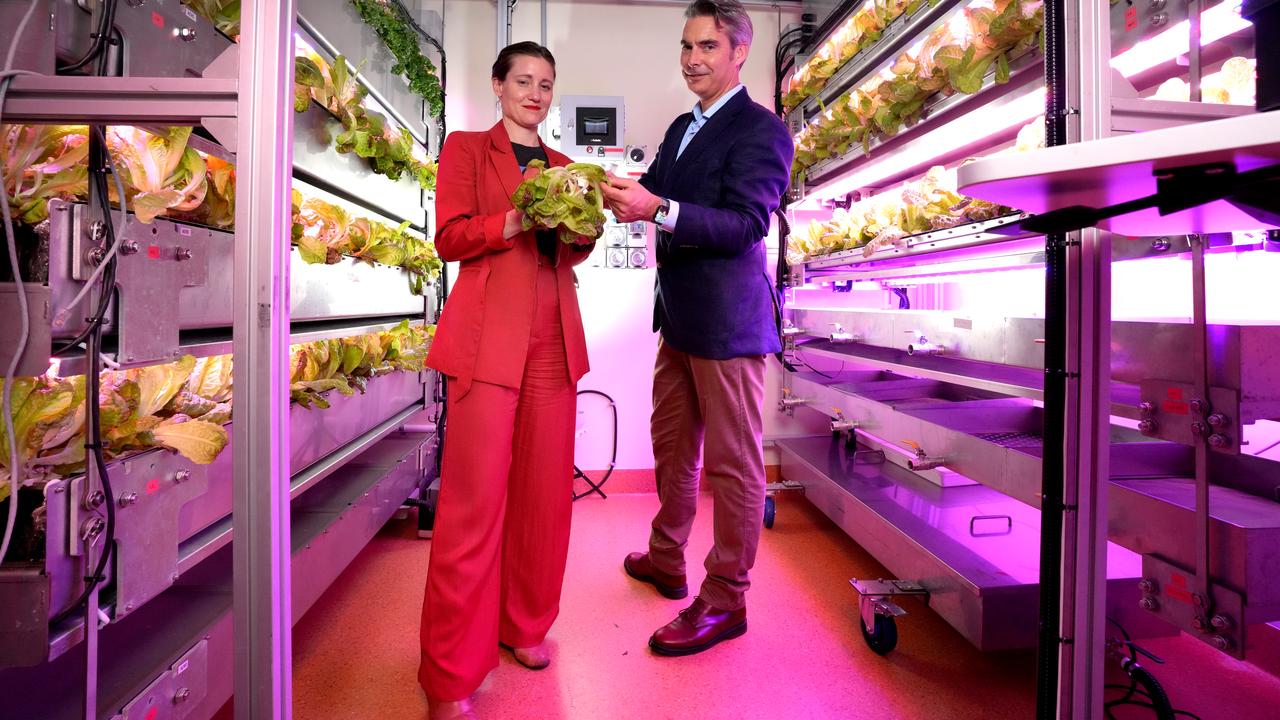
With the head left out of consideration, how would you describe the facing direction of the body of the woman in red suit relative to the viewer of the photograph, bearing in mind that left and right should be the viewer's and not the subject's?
facing the viewer and to the right of the viewer

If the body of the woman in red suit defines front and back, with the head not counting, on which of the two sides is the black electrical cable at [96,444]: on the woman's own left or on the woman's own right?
on the woman's own right

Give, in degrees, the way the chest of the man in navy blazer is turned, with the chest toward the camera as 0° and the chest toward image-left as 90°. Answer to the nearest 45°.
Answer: approximately 45°

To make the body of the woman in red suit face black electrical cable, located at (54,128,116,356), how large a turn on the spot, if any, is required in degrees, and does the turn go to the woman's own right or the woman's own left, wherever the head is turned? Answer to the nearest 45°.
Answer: approximately 90° to the woman's own right

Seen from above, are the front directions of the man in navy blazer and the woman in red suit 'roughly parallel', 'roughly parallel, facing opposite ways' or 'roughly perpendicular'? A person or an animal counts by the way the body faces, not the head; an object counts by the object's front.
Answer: roughly perpendicular

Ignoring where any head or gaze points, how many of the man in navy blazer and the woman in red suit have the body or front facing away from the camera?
0
